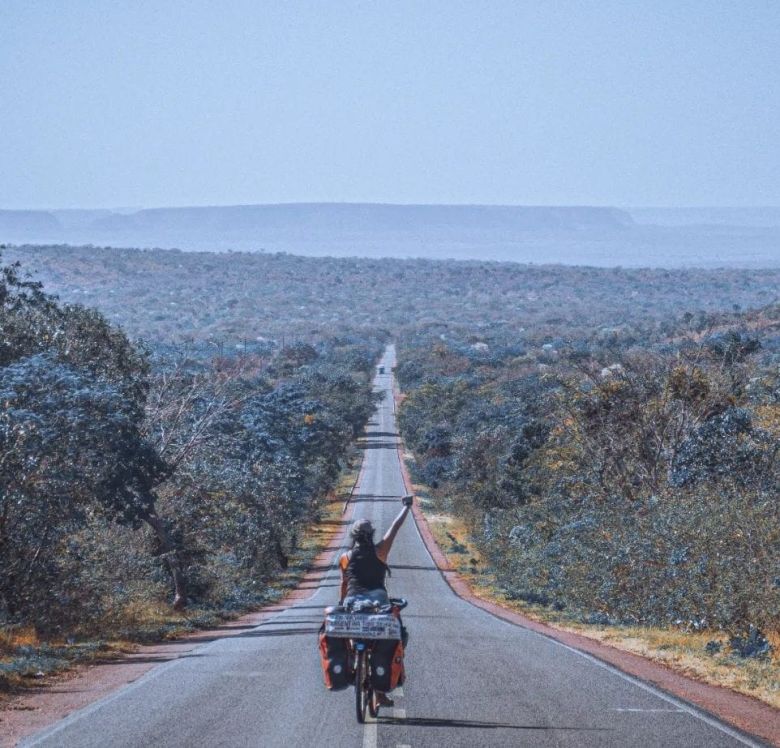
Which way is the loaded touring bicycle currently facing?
away from the camera

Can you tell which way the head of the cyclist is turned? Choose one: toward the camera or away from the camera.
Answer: away from the camera

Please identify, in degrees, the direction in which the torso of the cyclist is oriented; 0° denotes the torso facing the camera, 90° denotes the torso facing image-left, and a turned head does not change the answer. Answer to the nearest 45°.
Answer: approximately 180°
